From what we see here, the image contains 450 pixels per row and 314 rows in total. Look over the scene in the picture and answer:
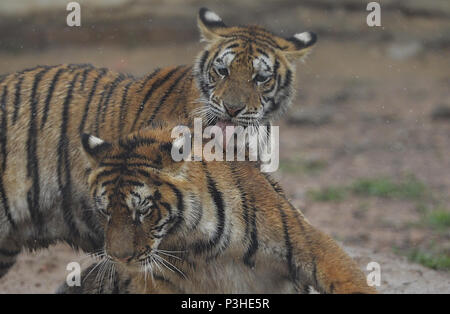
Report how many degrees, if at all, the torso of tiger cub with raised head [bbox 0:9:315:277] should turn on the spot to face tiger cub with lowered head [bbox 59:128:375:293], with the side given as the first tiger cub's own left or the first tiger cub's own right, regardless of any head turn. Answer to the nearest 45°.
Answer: approximately 45° to the first tiger cub's own right

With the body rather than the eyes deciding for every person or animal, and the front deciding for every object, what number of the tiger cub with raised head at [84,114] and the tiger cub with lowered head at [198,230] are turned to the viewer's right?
1

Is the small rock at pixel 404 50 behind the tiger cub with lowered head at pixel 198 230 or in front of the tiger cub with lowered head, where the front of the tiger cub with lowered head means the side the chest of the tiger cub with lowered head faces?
behind

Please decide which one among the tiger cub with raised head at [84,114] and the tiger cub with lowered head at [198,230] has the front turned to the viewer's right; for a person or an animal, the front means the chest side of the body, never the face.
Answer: the tiger cub with raised head at [84,114]

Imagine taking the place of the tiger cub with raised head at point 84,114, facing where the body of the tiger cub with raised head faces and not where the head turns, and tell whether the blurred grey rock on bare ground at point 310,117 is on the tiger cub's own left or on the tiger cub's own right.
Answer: on the tiger cub's own left

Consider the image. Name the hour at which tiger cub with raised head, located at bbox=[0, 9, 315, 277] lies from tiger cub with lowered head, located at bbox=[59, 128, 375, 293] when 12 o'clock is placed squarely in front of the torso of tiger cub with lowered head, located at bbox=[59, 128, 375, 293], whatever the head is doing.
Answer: tiger cub with raised head, located at bbox=[0, 9, 315, 277] is roughly at 3 o'clock from tiger cub with lowered head, located at bbox=[59, 128, 375, 293].

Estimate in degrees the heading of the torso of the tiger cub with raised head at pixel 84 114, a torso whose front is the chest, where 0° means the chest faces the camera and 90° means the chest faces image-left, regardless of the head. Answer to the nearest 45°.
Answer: approximately 270°

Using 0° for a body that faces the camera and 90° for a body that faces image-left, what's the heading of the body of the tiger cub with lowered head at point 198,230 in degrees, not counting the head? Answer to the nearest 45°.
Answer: approximately 45°

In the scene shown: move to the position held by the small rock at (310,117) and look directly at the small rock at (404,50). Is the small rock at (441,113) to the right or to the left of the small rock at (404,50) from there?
right

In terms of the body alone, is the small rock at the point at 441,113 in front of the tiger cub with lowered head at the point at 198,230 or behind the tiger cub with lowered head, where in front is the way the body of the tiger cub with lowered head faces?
behind
